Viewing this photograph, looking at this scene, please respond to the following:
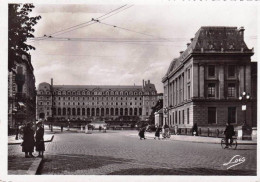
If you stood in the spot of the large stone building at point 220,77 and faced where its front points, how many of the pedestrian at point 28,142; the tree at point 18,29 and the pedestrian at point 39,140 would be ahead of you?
3

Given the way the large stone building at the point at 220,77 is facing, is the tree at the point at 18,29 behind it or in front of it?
in front

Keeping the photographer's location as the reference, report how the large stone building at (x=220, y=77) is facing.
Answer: facing the viewer and to the left of the viewer

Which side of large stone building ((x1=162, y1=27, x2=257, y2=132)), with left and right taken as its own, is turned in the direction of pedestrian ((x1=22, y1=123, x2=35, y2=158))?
front

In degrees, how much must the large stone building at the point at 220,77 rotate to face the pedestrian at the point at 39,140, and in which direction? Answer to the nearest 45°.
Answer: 0° — it already faces them
